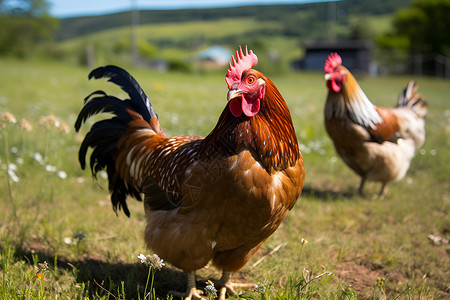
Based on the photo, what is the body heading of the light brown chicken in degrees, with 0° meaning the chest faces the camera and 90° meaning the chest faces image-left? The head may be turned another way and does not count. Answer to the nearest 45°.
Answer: approximately 45°

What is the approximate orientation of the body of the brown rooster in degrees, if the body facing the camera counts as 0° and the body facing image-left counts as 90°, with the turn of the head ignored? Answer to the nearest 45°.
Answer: approximately 315°

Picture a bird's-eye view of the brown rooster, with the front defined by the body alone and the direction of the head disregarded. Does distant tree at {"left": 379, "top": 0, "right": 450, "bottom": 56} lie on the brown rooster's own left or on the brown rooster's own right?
on the brown rooster's own left

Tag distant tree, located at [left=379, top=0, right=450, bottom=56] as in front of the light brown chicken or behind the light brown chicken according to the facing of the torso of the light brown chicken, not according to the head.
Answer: behind

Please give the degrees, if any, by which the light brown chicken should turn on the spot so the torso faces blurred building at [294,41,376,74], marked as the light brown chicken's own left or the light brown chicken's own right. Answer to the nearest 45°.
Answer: approximately 135° to the light brown chicken's own right

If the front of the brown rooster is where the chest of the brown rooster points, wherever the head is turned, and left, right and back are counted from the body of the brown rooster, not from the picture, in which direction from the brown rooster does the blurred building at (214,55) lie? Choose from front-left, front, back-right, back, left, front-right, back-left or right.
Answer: back-left

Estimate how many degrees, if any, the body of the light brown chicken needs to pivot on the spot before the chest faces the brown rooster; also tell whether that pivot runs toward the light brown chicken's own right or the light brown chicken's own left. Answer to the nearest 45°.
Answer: approximately 45° to the light brown chicken's own left
